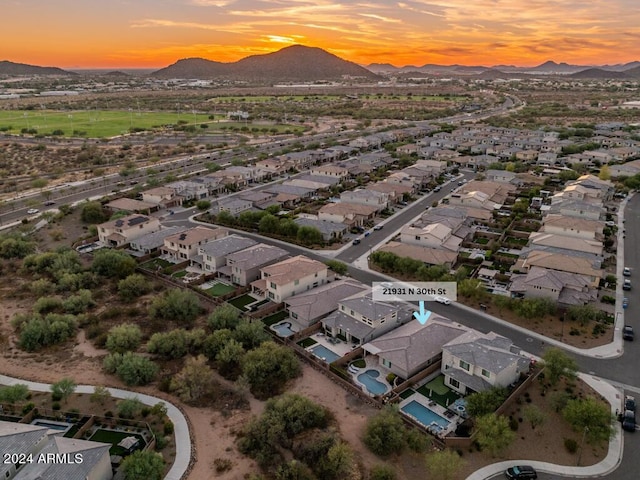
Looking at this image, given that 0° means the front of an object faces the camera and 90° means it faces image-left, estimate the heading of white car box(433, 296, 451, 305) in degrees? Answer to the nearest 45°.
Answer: approximately 135°

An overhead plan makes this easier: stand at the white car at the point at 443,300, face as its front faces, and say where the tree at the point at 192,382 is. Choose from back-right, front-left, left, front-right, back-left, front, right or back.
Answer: left

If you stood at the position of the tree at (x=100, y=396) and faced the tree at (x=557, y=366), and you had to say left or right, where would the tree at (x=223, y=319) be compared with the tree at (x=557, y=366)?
left

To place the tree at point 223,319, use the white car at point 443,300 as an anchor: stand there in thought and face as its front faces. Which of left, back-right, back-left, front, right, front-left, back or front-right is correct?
front-left

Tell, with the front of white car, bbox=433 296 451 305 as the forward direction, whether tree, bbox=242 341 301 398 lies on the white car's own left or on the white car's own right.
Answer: on the white car's own left

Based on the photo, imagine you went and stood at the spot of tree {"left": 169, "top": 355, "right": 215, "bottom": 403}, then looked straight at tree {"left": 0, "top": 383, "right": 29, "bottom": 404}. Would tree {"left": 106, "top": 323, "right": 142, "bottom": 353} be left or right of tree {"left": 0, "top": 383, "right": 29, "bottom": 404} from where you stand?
right
